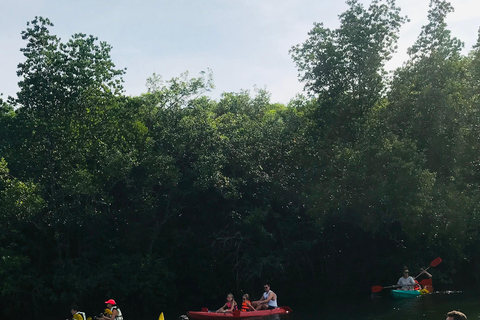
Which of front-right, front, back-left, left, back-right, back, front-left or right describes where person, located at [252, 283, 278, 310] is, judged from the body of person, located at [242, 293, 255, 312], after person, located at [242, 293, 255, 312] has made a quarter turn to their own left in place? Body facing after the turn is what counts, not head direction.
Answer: back-left

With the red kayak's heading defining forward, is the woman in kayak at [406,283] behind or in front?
behind

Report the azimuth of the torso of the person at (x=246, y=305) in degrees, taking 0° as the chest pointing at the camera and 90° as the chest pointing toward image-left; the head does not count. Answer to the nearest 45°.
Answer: approximately 90°

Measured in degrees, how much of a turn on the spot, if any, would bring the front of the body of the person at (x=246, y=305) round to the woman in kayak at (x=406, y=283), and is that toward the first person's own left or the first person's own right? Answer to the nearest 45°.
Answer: approximately 135° to the first person's own right

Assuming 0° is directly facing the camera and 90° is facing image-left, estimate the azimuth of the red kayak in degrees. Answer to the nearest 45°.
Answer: approximately 90°
